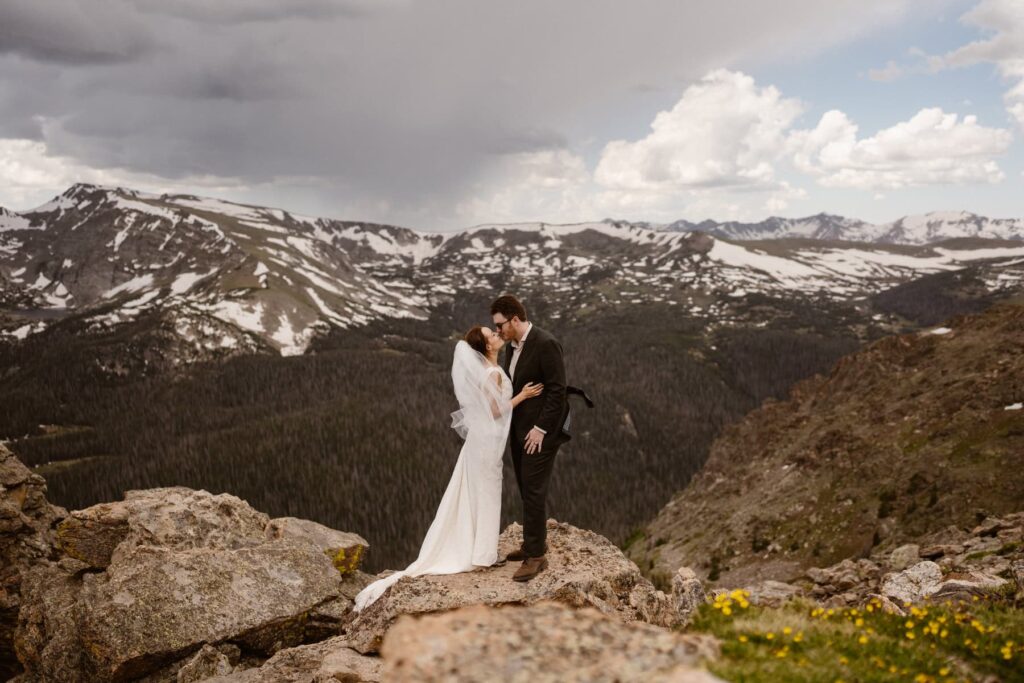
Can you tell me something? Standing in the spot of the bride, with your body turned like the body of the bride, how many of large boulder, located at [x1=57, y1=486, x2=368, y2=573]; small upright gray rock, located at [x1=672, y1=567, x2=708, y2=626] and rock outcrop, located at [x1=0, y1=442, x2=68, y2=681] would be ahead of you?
1

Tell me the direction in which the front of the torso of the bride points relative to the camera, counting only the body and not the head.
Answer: to the viewer's right

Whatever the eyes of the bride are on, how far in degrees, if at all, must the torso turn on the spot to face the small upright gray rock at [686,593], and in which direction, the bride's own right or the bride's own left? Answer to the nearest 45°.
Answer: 0° — they already face it

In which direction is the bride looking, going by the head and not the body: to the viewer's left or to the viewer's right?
to the viewer's right

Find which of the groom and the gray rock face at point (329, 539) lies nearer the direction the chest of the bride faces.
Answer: the groom

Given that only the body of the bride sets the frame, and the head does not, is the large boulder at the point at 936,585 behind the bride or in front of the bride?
in front

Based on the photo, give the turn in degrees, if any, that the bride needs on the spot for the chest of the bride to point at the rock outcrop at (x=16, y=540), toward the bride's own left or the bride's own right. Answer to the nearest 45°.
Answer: approximately 135° to the bride's own left

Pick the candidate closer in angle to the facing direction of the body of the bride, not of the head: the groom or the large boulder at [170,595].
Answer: the groom

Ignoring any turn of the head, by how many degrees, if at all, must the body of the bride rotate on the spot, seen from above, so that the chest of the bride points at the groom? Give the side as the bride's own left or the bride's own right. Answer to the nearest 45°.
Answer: approximately 45° to the bride's own right

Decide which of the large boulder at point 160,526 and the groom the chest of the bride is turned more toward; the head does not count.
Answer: the groom
